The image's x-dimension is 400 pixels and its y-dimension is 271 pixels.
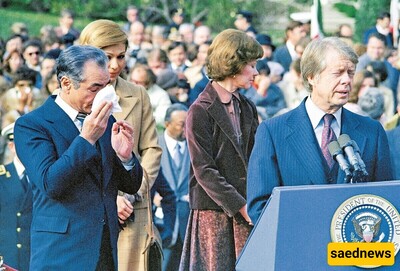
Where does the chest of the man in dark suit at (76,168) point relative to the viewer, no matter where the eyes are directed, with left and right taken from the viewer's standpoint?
facing the viewer and to the right of the viewer

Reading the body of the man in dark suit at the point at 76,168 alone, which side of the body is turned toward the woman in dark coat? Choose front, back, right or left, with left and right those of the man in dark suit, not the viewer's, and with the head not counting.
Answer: left

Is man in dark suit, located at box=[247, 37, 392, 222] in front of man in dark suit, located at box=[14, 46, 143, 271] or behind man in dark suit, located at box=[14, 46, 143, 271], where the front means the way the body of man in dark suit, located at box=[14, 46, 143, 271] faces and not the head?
in front

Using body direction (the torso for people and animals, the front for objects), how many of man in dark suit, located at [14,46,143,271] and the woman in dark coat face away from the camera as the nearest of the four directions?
0

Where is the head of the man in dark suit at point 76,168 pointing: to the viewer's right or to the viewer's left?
to the viewer's right

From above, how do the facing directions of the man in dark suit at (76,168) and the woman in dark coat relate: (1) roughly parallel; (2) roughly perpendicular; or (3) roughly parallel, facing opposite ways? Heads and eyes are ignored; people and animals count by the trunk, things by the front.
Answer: roughly parallel

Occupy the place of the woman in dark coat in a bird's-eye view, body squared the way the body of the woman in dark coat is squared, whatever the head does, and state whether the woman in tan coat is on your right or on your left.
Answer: on your right
